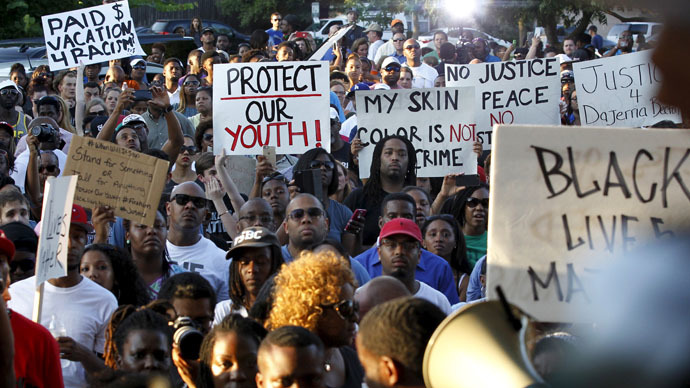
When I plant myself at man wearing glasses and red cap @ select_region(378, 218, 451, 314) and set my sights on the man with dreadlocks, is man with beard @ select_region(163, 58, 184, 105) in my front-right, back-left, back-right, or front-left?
front-left

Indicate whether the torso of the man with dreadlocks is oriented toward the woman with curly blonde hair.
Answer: yes

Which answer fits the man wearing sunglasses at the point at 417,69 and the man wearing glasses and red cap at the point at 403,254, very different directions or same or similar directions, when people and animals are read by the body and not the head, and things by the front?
same or similar directions

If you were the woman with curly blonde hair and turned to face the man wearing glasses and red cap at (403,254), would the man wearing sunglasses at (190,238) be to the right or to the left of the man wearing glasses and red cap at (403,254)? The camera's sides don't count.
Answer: left

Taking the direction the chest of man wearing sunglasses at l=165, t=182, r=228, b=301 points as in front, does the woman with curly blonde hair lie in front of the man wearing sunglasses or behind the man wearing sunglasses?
in front

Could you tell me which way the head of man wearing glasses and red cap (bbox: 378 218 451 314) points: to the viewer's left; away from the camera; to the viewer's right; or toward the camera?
toward the camera

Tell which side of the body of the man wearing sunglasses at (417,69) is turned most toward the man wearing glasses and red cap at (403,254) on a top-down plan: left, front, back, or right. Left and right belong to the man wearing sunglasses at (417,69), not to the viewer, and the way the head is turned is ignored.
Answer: front

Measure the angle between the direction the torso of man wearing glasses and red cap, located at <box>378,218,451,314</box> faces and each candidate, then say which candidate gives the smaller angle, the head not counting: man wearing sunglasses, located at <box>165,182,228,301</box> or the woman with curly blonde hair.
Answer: the woman with curly blonde hair

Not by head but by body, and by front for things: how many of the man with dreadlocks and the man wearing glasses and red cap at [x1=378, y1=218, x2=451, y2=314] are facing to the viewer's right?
0

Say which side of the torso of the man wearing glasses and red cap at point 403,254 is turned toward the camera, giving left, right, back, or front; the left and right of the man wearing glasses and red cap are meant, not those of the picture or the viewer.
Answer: front

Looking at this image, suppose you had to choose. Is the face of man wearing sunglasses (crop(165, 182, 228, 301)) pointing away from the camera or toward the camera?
toward the camera

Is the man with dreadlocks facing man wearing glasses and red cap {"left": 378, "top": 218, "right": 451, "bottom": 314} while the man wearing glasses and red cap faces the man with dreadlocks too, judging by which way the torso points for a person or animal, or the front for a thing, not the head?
no

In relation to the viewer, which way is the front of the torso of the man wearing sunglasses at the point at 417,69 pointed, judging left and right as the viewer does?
facing the viewer

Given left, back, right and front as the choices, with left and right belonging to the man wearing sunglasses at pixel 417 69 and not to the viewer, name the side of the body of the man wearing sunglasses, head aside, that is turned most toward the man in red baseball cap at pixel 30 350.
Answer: front

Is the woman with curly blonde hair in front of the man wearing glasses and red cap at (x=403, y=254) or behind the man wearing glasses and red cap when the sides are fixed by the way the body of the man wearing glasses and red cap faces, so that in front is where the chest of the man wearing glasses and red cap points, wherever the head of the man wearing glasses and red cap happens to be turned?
in front

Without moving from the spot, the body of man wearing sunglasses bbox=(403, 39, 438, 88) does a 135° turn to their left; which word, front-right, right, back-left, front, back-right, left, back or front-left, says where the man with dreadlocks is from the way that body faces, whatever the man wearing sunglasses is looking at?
back-right

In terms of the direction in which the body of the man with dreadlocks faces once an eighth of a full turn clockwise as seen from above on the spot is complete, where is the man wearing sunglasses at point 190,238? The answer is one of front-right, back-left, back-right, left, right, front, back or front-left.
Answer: front
